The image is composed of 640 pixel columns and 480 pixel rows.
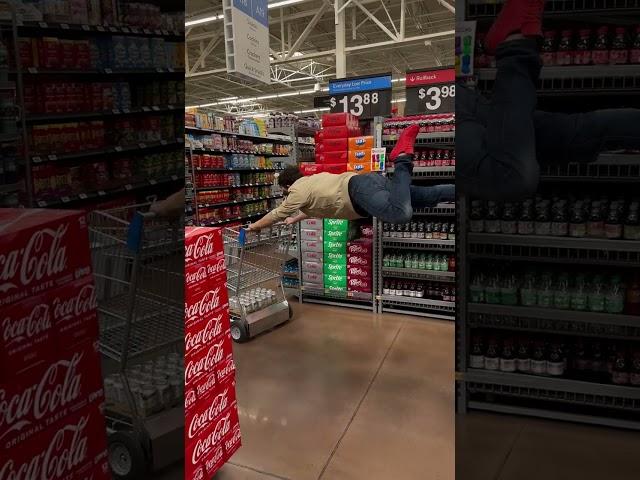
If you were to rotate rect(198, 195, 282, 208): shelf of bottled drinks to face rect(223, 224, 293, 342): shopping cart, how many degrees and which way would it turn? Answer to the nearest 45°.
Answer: approximately 45° to its right

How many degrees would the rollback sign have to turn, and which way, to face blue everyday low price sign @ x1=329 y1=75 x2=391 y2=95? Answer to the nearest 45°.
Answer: approximately 135° to its right
